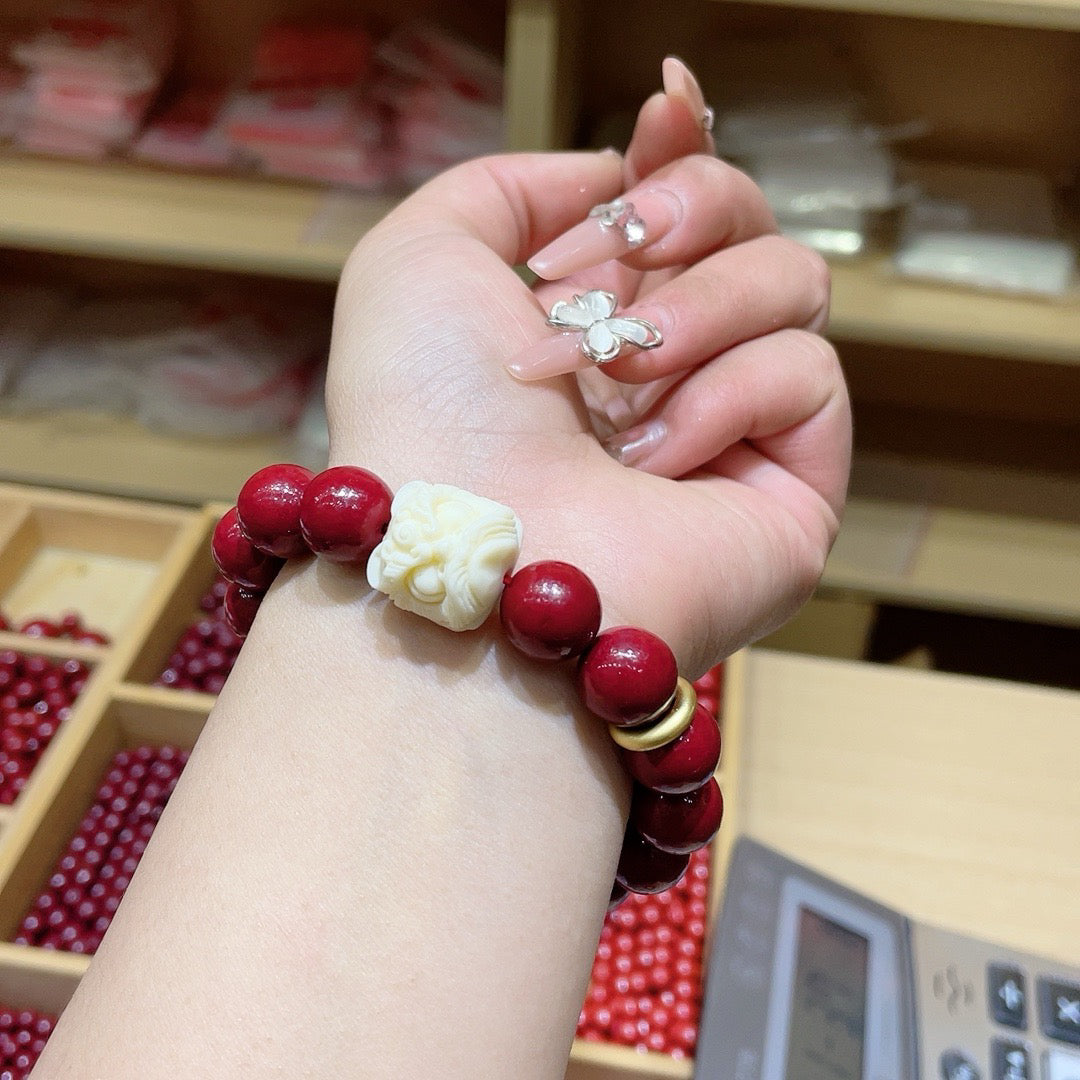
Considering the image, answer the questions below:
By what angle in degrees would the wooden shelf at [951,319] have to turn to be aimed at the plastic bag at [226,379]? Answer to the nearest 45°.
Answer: approximately 90° to its right

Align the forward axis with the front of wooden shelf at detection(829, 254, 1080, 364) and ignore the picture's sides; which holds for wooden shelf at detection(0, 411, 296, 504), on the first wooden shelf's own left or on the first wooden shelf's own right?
on the first wooden shelf's own right

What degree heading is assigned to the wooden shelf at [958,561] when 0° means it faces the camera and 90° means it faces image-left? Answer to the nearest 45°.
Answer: approximately 0°

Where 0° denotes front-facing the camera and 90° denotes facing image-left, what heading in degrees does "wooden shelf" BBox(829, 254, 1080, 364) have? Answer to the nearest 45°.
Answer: approximately 0°

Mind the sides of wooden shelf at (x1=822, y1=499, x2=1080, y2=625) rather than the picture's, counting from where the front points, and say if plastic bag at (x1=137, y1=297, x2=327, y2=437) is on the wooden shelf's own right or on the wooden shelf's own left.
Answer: on the wooden shelf's own right

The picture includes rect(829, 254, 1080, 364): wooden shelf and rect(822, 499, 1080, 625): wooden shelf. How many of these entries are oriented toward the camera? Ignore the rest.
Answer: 2
